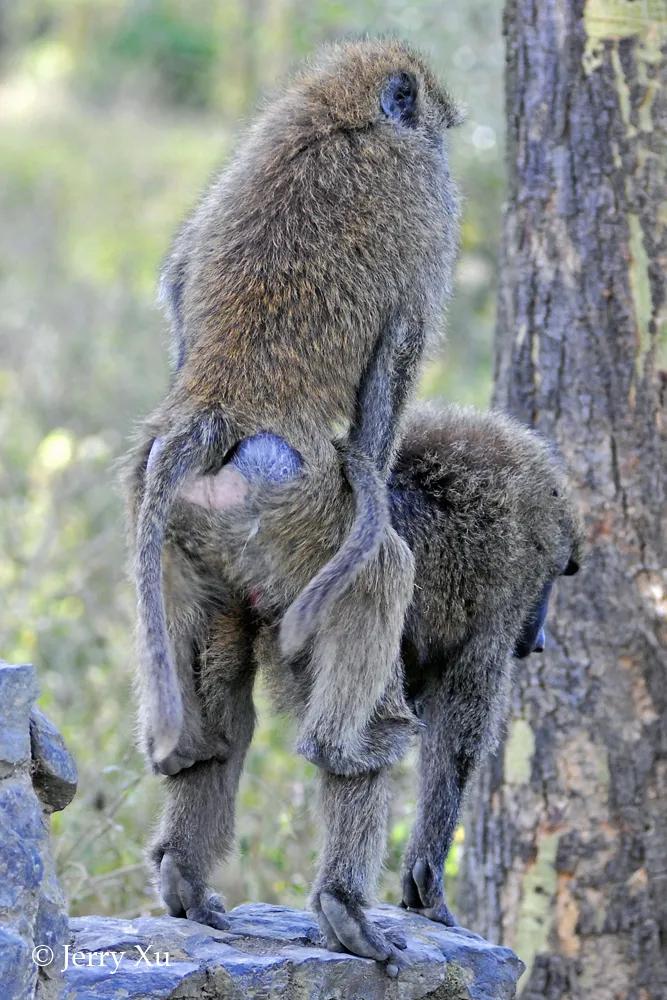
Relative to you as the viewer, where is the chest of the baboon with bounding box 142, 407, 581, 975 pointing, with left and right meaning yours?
facing away from the viewer and to the right of the viewer

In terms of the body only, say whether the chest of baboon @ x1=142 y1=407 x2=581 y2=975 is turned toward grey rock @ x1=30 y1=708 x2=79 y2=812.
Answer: no

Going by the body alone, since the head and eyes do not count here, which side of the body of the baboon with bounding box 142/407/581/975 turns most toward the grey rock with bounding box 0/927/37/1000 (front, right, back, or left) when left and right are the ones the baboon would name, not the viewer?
back

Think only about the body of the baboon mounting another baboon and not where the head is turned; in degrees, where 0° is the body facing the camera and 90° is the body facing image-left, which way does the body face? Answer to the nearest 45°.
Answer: approximately 225°

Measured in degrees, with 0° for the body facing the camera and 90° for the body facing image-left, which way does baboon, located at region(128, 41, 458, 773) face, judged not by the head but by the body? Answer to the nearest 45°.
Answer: approximately 225°
